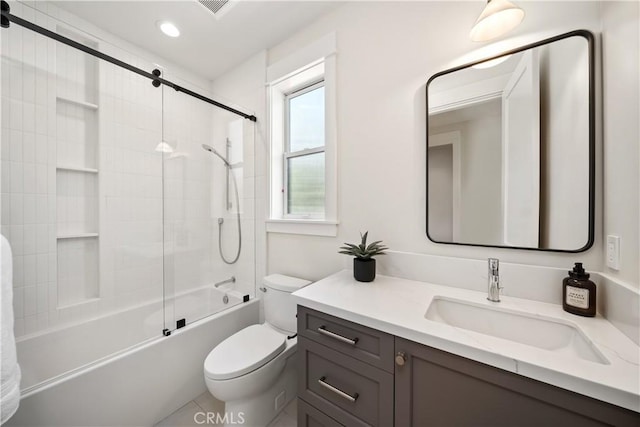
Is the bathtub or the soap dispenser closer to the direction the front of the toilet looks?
the bathtub

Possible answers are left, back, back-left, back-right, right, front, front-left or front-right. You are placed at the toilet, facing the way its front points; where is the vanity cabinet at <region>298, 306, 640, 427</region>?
left

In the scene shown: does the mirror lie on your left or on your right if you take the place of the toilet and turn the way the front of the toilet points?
on your left

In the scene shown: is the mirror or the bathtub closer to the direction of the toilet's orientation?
the bathtub

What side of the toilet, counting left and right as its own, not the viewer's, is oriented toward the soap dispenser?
left

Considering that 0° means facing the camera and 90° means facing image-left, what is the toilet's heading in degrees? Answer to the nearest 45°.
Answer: approximately 45°
